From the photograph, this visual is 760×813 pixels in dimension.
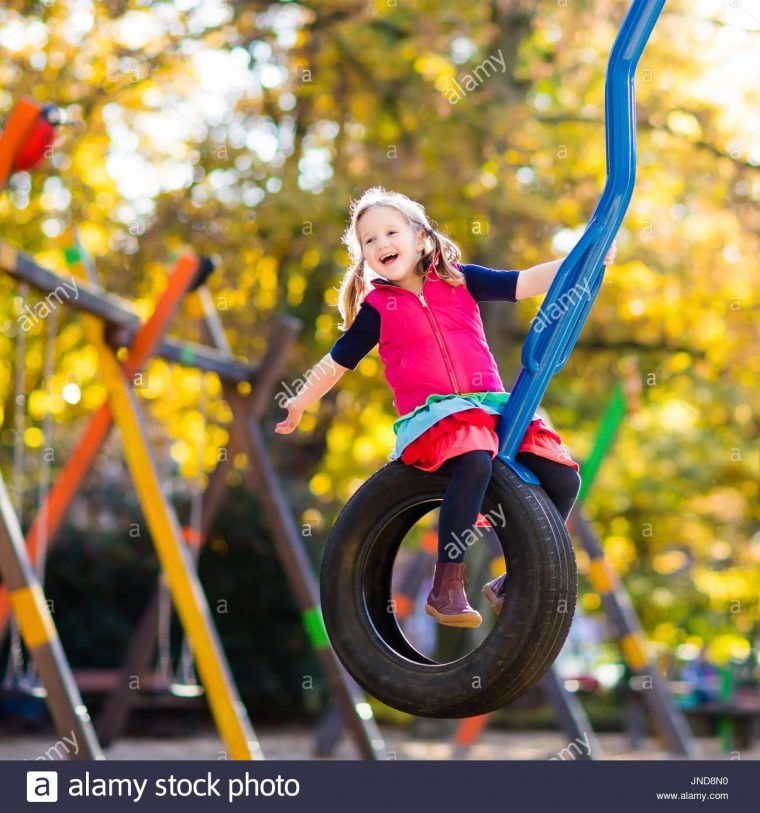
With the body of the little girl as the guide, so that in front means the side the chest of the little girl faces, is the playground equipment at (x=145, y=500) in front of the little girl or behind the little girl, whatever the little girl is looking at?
behind

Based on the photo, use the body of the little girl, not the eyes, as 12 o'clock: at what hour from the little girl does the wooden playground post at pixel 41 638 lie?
The wooden playground post is roughly at 5 o'clock from the little girl.

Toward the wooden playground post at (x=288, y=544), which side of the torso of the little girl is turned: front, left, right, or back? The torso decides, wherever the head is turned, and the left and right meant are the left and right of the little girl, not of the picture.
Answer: back

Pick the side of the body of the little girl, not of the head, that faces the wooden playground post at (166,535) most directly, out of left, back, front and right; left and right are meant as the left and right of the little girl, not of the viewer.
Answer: back

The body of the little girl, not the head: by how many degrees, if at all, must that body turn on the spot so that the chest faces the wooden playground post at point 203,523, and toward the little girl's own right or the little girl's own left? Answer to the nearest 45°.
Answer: approximately 180°

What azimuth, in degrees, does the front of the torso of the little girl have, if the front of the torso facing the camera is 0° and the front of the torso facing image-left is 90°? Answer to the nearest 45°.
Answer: approximately 0°

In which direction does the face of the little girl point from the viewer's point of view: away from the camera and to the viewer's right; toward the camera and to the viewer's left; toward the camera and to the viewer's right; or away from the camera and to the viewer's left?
toward the camera and to the viewer's left

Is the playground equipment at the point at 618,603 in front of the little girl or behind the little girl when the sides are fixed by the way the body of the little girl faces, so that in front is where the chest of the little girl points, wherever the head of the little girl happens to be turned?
behind
